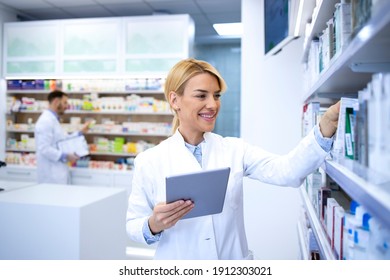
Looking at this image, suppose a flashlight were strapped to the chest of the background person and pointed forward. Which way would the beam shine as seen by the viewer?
to the viewer's right

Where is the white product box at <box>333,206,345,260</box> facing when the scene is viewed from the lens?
facing to the left of the viewer

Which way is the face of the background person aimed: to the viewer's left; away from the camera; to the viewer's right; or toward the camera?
to the viewer's right

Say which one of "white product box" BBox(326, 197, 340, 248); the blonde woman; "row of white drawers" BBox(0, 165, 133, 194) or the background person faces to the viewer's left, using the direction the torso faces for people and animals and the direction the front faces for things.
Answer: the white product box

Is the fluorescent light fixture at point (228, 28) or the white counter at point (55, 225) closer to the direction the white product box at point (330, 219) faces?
the white counter

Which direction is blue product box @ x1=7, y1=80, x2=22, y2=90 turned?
toward the camera

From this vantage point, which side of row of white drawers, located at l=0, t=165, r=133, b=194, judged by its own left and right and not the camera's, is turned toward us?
front

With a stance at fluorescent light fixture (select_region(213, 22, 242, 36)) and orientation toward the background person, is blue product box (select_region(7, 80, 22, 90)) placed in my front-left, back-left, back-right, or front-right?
front-right

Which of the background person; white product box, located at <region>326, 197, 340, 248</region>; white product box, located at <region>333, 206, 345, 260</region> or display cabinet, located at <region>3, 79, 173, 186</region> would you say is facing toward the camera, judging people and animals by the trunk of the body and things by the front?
the display cabinet

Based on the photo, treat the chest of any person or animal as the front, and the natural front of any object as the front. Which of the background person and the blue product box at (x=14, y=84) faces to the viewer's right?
the background person

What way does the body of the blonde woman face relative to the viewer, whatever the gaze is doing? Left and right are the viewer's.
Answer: facing the viewer and to the right of the viewer

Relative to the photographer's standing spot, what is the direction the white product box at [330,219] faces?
facing to the left of the viewer
